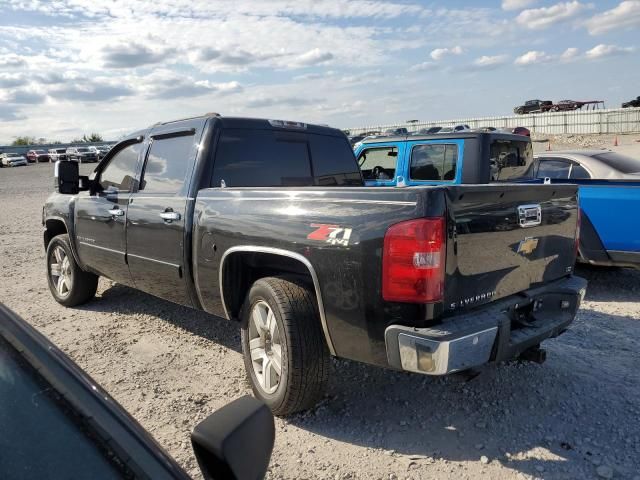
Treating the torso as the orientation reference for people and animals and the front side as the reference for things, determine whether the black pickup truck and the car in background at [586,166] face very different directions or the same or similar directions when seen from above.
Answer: same or similar directions

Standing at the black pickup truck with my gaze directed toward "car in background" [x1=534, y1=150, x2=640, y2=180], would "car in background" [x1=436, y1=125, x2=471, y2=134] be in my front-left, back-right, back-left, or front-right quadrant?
front-left

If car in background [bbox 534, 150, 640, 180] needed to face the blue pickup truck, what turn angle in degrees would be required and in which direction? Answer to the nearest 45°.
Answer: approximately 135° to its left

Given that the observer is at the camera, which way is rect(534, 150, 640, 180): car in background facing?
facing away from the viewer and to the left of the viewer

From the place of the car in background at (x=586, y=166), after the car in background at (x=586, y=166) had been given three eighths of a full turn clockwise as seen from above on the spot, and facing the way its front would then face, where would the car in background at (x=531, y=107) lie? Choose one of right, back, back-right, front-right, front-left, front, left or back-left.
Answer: left

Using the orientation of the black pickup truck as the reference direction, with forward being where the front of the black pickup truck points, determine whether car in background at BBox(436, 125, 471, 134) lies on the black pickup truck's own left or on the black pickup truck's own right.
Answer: on the black pickup truck's own right

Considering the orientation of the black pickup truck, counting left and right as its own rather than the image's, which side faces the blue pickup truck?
right

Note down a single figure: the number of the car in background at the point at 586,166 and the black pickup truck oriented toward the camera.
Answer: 0

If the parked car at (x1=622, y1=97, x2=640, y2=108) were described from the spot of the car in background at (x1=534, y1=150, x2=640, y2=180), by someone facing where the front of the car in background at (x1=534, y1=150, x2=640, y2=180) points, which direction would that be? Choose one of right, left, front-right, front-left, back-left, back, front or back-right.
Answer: front-right

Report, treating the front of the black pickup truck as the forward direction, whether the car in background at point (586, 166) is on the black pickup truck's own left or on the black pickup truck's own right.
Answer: on the black pickup truck's own right

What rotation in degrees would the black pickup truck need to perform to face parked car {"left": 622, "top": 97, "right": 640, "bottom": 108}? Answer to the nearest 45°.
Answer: approximately 90° to its right

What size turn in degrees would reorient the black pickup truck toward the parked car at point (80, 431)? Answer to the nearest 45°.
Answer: approximately 135° to its left

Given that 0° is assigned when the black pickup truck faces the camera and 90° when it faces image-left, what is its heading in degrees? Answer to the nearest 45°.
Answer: approximately 135°
